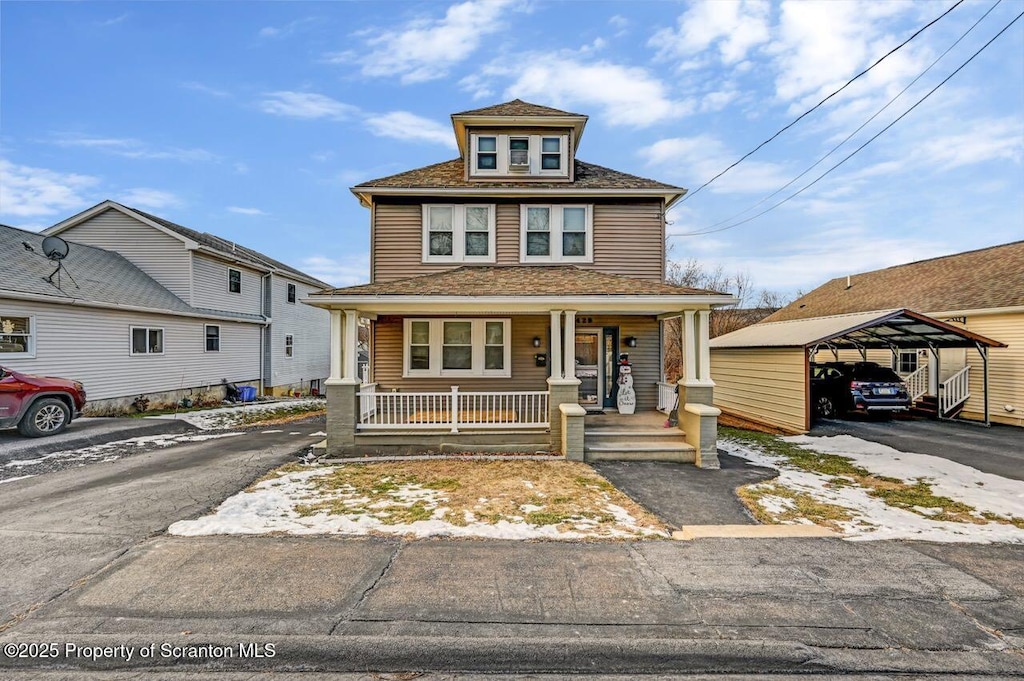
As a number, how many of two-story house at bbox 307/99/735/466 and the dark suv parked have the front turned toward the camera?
1

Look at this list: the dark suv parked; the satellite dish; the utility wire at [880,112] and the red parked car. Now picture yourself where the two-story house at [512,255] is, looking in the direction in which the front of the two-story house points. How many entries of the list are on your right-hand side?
2

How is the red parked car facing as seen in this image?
to the viewer's right

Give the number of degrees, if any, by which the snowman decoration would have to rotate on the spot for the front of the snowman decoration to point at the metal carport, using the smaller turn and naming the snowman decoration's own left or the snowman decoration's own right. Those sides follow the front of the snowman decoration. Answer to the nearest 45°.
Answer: approximately 135° to the snowman decoration's own left

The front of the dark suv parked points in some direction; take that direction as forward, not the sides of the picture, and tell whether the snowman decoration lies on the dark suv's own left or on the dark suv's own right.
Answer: on the dark suv's own left

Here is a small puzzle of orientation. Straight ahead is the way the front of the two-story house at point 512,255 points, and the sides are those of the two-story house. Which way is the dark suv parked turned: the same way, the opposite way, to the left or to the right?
the opposite way

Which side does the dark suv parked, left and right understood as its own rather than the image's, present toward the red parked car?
left

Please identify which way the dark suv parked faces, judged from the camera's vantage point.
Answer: facing away from the viewer and to the left of the viewer
